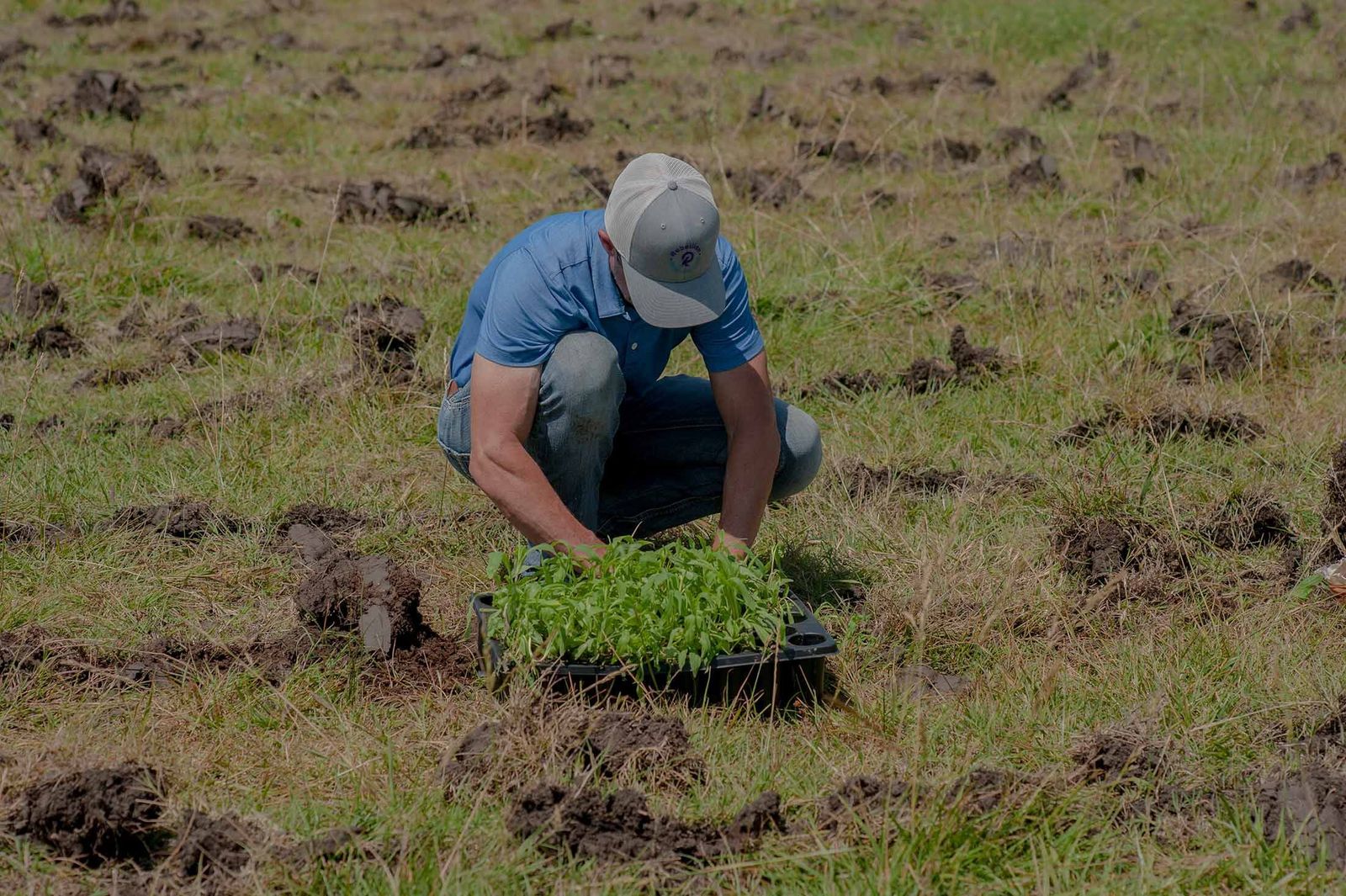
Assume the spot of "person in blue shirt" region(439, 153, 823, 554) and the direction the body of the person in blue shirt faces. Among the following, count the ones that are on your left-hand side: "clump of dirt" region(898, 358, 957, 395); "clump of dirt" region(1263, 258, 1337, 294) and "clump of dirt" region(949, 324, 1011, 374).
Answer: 3

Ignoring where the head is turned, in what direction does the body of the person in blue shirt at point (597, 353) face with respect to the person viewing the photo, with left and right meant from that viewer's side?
facing the viewer and to the right of the viewer

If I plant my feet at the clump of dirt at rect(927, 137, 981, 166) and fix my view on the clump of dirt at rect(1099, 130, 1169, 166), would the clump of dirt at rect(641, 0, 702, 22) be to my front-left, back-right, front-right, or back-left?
back-left

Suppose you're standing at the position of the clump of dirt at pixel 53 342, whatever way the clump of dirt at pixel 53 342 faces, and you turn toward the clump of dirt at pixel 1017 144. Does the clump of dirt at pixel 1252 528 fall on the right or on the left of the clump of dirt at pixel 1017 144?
right

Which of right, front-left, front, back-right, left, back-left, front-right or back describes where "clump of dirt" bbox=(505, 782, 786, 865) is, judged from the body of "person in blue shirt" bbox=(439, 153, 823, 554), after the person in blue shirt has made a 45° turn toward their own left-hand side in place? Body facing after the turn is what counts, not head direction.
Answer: right

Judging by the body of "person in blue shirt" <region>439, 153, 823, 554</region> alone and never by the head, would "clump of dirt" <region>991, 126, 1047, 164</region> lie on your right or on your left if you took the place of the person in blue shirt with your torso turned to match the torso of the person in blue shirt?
on your left

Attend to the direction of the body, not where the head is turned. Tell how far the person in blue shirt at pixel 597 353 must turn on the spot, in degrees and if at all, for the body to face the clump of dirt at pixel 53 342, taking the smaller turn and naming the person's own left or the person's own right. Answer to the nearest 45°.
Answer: approximately 180°

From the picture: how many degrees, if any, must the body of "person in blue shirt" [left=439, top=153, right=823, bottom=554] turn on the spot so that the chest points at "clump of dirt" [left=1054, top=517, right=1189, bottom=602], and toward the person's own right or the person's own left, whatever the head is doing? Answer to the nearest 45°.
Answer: approximately 45° to the person's own left

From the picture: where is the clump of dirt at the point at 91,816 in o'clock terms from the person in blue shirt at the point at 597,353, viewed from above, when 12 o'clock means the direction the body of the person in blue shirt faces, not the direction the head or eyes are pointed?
The clump of dirt is roughly at 3 o'clock from the person in blue shirt.

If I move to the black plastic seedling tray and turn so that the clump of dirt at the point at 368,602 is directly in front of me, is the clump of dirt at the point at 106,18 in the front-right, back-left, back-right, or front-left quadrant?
front-right

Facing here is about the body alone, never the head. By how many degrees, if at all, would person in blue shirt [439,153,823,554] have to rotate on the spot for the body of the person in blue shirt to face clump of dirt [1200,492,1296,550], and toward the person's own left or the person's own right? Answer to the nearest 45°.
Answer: approximately 45° to the person's own left

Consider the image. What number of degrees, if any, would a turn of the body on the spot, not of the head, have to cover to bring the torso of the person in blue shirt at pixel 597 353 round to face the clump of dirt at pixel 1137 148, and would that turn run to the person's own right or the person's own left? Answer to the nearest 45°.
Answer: approximately 90° to the person's own left

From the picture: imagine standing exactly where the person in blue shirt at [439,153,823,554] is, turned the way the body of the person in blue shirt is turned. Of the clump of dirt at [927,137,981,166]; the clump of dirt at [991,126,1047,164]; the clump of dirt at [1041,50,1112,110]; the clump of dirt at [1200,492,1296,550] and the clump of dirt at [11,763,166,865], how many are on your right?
1

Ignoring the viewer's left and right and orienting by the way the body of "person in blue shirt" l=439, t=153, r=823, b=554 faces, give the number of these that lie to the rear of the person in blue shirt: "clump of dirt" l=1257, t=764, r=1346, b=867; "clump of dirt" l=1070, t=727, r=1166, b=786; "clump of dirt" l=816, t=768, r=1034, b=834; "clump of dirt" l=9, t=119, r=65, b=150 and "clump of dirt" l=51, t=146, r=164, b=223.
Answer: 2

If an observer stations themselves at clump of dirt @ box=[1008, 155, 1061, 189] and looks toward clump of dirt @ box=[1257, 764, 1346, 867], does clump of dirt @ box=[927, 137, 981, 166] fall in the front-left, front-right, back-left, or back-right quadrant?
back-right

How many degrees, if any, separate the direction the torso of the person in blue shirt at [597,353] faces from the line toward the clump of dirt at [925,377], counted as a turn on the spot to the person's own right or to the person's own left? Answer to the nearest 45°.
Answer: approximately 90° to the person's own left
